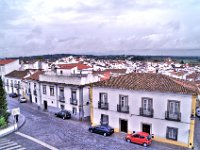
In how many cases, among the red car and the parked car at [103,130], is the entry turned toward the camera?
0

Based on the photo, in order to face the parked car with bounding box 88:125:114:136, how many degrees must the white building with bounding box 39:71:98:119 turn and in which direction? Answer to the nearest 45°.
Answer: approximately 90° to its left

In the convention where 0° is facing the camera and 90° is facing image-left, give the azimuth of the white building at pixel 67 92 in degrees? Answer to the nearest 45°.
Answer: approximately 45°

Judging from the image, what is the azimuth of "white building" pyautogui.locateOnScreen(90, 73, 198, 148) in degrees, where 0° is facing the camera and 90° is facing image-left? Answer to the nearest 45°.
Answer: approximately 45°
